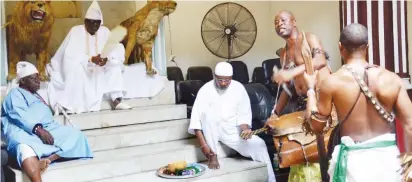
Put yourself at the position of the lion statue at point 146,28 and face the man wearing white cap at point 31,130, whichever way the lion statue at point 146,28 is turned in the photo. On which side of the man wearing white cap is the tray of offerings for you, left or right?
left

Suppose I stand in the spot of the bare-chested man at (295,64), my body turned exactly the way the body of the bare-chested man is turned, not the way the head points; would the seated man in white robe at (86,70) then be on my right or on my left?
on my right

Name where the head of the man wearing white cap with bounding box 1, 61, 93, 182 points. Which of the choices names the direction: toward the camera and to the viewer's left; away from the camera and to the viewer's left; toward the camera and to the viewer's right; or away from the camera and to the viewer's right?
toward the camera and to the viewer's right

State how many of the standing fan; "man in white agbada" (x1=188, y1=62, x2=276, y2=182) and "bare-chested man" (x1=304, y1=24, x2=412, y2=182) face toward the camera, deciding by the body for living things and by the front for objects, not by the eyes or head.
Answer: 2

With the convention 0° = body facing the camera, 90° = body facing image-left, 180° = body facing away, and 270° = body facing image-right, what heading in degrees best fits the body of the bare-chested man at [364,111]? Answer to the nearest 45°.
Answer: approximately 180°

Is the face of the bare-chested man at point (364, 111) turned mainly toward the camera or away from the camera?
away from the camera

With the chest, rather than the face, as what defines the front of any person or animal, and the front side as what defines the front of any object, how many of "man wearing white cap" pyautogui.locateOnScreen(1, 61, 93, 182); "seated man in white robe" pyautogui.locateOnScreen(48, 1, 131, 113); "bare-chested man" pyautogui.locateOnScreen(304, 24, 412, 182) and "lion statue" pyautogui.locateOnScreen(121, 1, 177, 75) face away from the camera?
1

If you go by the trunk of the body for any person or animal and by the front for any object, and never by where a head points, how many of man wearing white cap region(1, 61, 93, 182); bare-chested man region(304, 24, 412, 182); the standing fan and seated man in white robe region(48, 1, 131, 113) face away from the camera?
1

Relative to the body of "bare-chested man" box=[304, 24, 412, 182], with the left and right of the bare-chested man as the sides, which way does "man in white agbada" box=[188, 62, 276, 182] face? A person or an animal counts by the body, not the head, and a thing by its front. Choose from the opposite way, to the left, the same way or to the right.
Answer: the opposite way

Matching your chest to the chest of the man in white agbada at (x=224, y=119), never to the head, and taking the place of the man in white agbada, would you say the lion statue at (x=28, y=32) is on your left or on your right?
on your right
